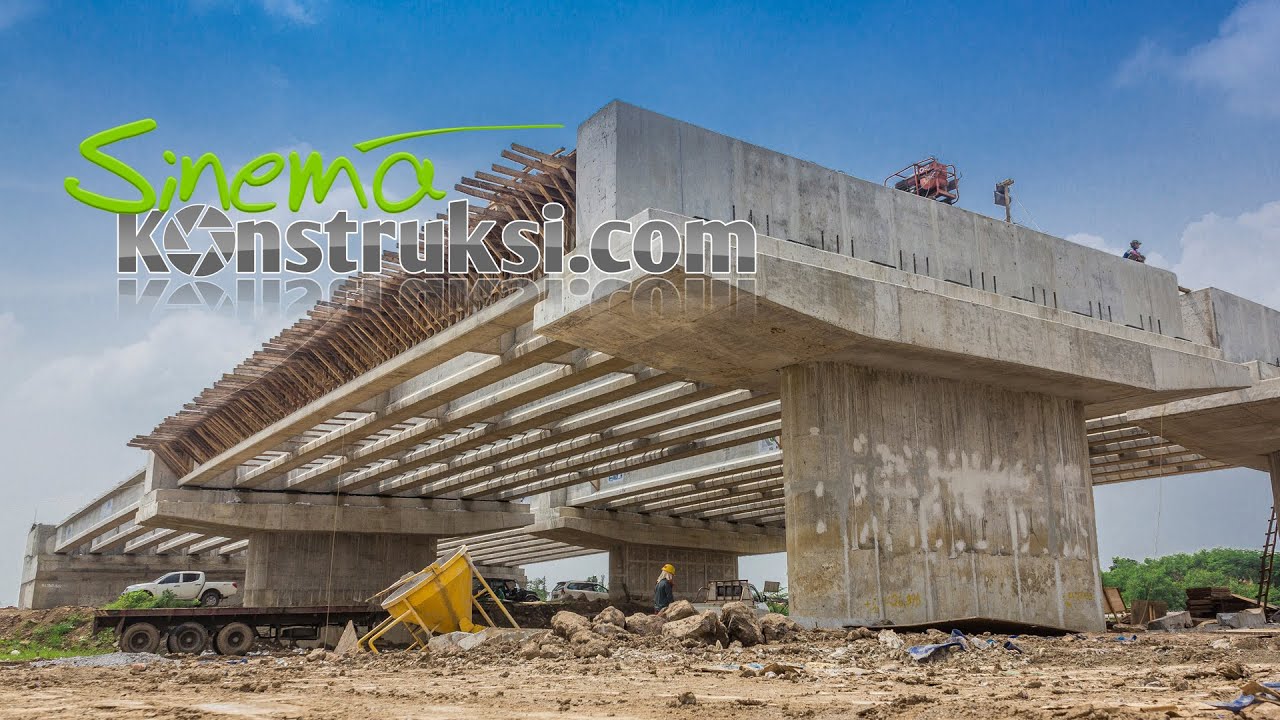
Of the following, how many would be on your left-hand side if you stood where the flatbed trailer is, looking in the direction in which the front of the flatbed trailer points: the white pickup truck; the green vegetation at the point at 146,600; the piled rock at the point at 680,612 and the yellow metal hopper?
2

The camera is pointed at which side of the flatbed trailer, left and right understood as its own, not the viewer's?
right

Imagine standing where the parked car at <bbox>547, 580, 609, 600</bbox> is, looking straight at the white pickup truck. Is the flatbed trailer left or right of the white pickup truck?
left

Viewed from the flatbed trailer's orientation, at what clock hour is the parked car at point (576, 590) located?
The parked car is roughly at 10 o'clock from the flatbed trailer.

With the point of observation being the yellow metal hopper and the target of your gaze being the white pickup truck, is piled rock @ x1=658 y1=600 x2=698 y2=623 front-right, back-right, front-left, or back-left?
back-right

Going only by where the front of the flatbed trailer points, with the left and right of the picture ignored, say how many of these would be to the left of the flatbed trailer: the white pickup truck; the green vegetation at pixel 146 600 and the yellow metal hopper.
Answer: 2

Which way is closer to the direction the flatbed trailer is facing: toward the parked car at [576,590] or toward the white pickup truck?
the parked car
